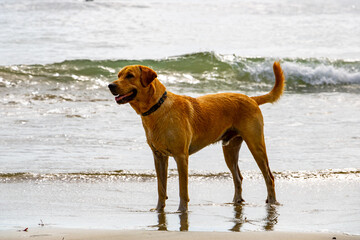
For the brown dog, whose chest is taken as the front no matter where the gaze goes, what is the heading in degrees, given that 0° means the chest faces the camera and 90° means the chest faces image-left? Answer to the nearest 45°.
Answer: approximately 45°
